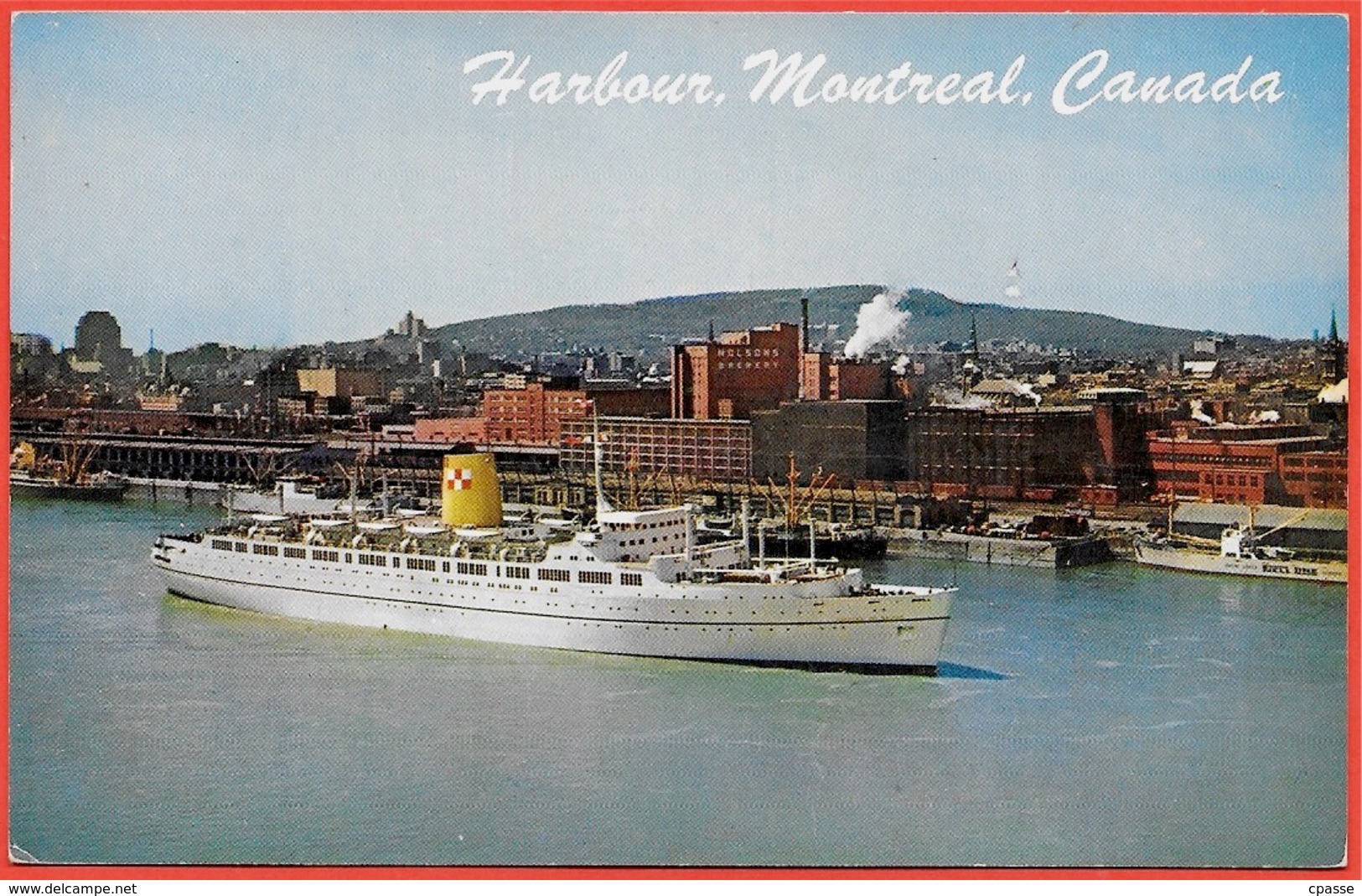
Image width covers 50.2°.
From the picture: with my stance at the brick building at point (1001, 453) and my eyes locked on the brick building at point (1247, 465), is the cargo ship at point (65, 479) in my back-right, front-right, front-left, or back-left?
back-right

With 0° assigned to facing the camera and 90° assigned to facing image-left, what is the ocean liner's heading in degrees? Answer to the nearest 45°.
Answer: approximately 315°
